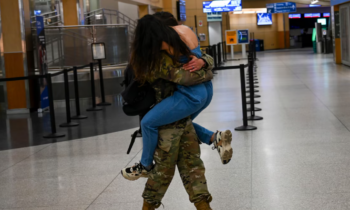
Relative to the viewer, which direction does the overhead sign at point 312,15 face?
toward the camera

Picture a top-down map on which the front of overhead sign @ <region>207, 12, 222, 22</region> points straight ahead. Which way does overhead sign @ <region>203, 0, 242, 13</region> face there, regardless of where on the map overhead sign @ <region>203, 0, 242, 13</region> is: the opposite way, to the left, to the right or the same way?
the same way

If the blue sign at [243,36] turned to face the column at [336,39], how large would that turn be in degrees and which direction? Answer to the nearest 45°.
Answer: approximately 45° to its left

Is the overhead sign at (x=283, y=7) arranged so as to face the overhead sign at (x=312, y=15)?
no

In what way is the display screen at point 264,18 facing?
toward the camera

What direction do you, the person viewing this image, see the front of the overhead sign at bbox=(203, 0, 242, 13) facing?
facing the viewer

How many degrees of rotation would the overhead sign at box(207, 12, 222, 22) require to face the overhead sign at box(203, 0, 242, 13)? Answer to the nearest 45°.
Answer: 0° — it already faces it

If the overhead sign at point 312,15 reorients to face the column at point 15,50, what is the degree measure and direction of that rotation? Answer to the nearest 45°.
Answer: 0° — it already faces it

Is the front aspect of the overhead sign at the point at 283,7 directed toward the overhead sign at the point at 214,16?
no

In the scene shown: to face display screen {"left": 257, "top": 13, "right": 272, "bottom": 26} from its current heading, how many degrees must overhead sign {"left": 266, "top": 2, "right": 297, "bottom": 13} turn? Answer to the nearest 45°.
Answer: approximately 180°

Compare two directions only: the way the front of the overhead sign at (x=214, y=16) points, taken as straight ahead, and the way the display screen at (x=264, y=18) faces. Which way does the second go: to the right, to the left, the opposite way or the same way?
the same way

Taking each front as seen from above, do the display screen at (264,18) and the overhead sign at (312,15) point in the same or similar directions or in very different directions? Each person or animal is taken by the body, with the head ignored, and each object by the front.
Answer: same or similar directions

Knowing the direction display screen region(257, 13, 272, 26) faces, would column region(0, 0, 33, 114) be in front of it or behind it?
in front

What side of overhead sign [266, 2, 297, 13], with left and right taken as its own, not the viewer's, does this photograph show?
front

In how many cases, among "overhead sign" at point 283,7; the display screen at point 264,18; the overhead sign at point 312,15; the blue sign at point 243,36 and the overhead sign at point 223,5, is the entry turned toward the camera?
5

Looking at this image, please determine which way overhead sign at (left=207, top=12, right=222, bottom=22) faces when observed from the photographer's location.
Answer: facing the viewer
